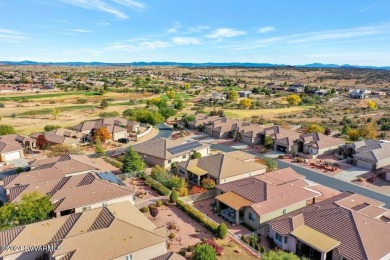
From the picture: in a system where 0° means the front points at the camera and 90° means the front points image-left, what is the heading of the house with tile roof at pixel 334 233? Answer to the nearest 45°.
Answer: approximately 225°

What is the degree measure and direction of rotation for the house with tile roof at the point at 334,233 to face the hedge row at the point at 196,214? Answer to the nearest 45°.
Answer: approximately 135° to its left

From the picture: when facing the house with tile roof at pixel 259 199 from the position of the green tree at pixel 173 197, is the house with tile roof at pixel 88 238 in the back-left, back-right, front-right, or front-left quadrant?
back-right

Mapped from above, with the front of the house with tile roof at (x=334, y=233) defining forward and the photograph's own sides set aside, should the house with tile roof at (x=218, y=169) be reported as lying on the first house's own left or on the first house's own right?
on the first house's own left
